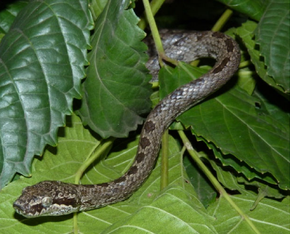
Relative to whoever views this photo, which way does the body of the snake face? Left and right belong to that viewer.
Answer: facing to the left of the viewer

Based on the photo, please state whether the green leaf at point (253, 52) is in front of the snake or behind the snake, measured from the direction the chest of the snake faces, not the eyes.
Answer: behind

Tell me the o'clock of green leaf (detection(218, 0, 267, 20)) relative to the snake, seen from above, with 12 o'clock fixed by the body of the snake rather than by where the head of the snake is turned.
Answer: The green leaf is roughly at 5 o'clock from the snake.

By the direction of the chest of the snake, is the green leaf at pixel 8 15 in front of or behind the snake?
in front

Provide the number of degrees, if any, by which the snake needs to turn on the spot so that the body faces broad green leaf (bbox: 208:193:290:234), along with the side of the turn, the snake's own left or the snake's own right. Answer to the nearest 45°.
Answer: approximately 135° to the snake's own left

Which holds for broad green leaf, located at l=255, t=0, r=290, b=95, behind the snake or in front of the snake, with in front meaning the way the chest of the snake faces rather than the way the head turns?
behind
